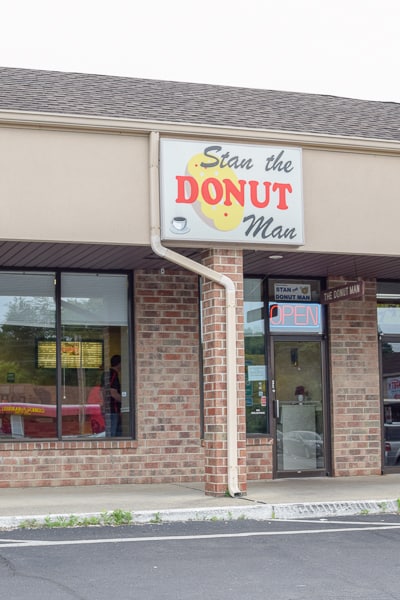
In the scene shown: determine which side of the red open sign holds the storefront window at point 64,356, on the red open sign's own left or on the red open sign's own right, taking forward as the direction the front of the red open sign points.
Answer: on the red open sign's own right

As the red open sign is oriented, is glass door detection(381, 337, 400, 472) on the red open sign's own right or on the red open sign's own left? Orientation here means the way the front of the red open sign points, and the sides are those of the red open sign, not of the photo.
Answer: on the red open sign's own left

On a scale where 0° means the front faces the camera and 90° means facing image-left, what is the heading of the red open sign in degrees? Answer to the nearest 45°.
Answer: approximately 0°

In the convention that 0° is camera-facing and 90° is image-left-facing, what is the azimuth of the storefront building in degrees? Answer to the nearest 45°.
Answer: approximately 0°

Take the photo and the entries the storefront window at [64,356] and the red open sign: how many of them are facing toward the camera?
2

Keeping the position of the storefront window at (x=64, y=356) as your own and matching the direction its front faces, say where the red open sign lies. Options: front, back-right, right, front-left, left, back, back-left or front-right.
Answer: left

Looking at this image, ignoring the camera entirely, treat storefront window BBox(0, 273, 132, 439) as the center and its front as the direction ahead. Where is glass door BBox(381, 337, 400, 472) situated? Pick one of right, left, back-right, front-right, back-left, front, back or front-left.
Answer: left
